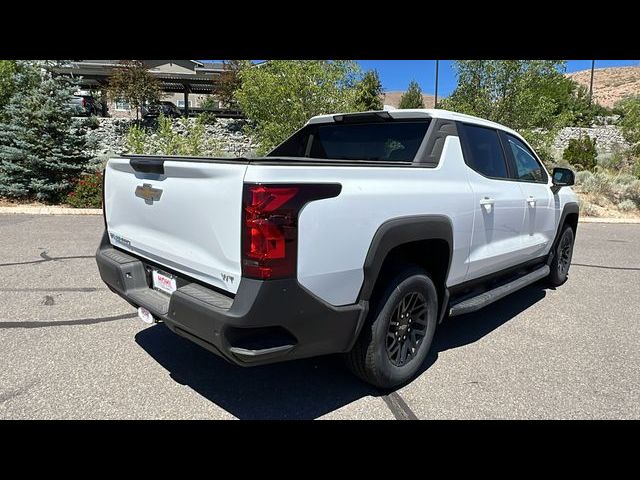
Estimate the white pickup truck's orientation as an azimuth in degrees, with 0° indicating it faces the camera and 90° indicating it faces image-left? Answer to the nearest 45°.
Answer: approximately 225°

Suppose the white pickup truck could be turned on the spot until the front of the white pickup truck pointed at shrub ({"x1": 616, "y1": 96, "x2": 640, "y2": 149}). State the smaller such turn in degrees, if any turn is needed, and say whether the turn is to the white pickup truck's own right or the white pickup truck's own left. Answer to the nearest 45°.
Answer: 0° — it already faces it

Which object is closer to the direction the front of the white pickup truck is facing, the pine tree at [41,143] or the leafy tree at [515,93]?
the leafy tree

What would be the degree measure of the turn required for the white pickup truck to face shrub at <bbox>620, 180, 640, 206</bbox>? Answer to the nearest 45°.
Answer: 0° — it already faces it

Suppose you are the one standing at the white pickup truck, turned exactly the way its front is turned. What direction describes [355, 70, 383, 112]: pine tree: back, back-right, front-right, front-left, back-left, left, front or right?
front-left

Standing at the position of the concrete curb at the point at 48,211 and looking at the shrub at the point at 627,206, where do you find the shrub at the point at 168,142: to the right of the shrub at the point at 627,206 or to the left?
left

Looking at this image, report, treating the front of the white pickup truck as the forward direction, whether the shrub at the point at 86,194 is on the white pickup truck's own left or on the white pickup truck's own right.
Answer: on the white pickup truck's own left

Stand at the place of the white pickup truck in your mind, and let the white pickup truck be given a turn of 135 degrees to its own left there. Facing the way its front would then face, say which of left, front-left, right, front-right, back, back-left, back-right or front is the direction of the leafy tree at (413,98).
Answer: right

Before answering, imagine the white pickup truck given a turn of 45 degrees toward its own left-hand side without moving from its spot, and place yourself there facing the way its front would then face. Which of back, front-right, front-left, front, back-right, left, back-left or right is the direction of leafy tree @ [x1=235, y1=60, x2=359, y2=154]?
front

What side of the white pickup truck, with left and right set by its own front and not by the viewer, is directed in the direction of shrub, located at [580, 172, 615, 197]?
front

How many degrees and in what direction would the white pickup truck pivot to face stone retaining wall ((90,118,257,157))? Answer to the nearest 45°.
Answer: approximately 45° to its left

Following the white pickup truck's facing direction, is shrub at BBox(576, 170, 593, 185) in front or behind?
in front

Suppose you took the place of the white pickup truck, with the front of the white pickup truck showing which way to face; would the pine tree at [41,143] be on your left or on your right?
on your left

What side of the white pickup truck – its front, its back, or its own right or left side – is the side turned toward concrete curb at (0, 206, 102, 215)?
left

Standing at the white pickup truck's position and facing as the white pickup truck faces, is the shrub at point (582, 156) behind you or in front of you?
in front
